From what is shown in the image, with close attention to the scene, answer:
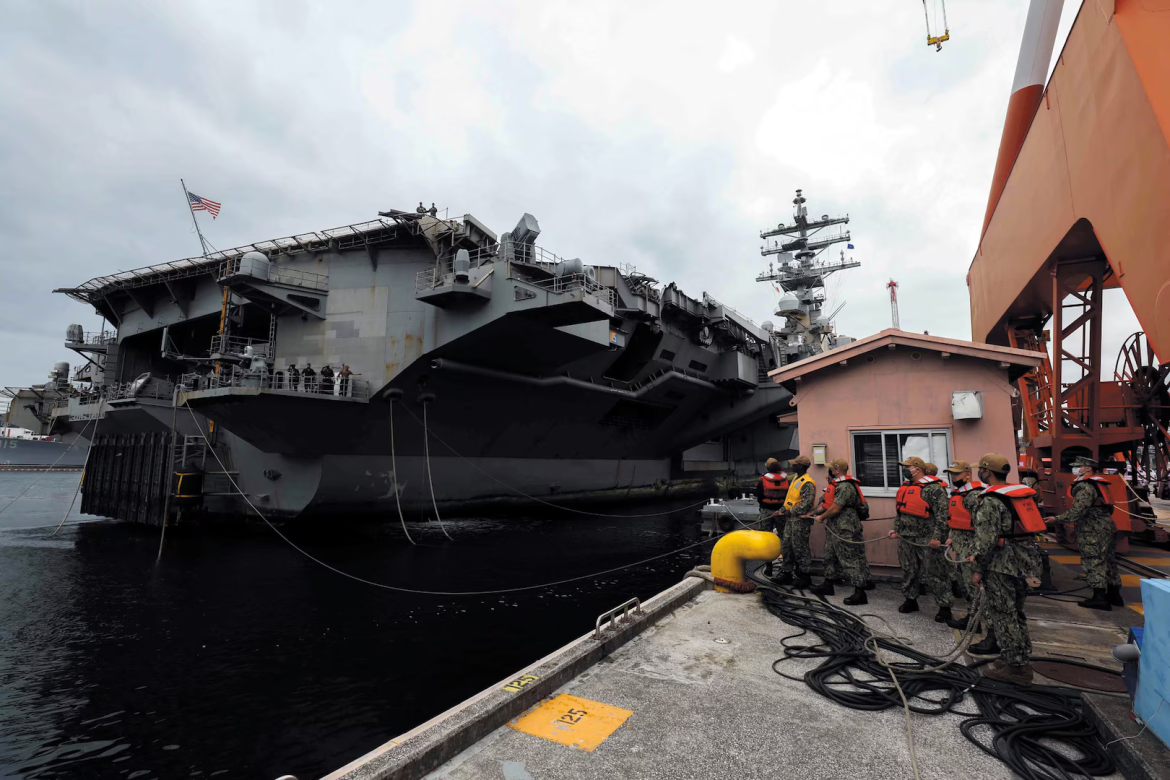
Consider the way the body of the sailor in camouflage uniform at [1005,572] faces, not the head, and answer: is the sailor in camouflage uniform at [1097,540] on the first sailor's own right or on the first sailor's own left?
on the first sailor's own right

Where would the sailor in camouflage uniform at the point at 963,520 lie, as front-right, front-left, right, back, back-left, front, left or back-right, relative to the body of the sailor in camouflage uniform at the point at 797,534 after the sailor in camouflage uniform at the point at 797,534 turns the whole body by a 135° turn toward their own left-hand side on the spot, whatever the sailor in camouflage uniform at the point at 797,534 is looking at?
front

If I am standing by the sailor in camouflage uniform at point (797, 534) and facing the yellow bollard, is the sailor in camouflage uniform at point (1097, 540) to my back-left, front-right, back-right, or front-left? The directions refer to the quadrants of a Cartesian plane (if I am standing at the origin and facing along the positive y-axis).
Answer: back-left

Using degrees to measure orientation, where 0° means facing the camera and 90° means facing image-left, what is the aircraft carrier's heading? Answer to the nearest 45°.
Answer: approximately 225°

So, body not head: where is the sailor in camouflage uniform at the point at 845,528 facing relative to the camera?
to the viewer's left

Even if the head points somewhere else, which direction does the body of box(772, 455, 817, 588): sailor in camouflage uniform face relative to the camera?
to the viewer's left

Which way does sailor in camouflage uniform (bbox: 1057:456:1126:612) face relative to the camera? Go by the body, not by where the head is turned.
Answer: to the viewer's left

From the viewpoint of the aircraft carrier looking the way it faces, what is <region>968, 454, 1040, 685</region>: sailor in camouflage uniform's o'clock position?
The sailor in camouflage uniform is roughly at 4 o'clock from the aircraft carrier.

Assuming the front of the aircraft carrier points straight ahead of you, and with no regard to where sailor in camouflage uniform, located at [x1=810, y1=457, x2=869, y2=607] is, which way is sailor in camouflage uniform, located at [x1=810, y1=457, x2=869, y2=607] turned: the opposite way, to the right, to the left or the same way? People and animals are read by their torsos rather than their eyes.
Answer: to the left

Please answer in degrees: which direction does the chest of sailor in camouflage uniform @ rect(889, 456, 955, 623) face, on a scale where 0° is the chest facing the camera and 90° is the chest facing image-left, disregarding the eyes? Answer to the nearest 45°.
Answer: approximately 45°

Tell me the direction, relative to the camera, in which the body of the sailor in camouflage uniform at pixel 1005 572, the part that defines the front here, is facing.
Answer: to the viewer's left

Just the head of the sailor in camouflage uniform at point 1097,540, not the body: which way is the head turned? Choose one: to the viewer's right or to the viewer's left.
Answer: to the viewer's left

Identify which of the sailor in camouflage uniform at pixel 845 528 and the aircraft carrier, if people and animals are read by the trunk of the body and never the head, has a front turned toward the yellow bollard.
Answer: the sailor in camouflage uniform
